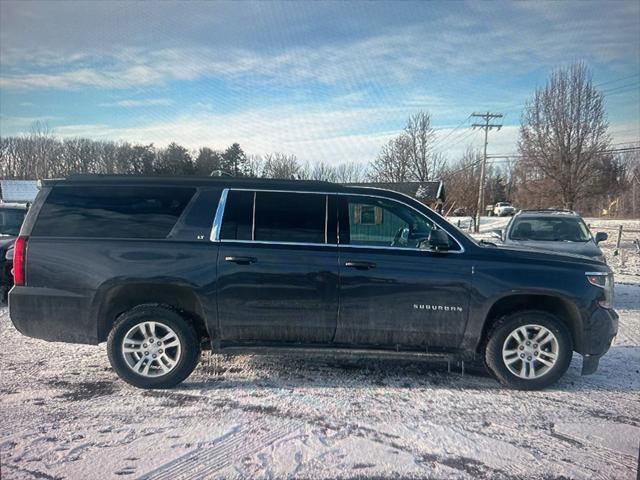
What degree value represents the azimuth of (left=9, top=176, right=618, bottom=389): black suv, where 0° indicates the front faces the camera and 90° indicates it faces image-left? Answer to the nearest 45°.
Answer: approximately 270°

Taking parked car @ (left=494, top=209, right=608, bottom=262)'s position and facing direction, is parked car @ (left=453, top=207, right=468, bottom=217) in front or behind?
behind

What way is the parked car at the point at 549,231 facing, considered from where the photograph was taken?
facing the viewer

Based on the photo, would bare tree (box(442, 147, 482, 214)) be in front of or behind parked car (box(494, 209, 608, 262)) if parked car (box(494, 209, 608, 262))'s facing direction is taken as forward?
behind

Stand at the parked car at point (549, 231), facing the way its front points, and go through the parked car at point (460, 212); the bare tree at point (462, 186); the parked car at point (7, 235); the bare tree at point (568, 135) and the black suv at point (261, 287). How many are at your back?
3

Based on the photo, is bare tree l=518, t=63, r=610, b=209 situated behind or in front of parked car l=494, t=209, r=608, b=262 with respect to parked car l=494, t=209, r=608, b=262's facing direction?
behind

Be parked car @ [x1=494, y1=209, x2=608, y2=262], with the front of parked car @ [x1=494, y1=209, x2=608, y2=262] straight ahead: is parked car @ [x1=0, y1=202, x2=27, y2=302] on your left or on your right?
on your right

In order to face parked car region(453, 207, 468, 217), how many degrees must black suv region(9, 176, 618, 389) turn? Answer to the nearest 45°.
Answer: approximately 90° to its left

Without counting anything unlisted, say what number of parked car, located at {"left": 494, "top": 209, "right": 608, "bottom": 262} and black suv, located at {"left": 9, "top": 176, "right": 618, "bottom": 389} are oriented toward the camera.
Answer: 1

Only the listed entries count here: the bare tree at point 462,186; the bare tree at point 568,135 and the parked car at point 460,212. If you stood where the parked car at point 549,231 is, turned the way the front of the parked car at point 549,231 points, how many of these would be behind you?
3

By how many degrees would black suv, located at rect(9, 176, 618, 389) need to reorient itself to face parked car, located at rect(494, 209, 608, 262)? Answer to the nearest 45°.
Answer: approximately 45° to its left

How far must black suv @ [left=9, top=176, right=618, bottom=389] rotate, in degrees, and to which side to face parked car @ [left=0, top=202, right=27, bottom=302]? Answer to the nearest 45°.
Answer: approximately 135° to its left
